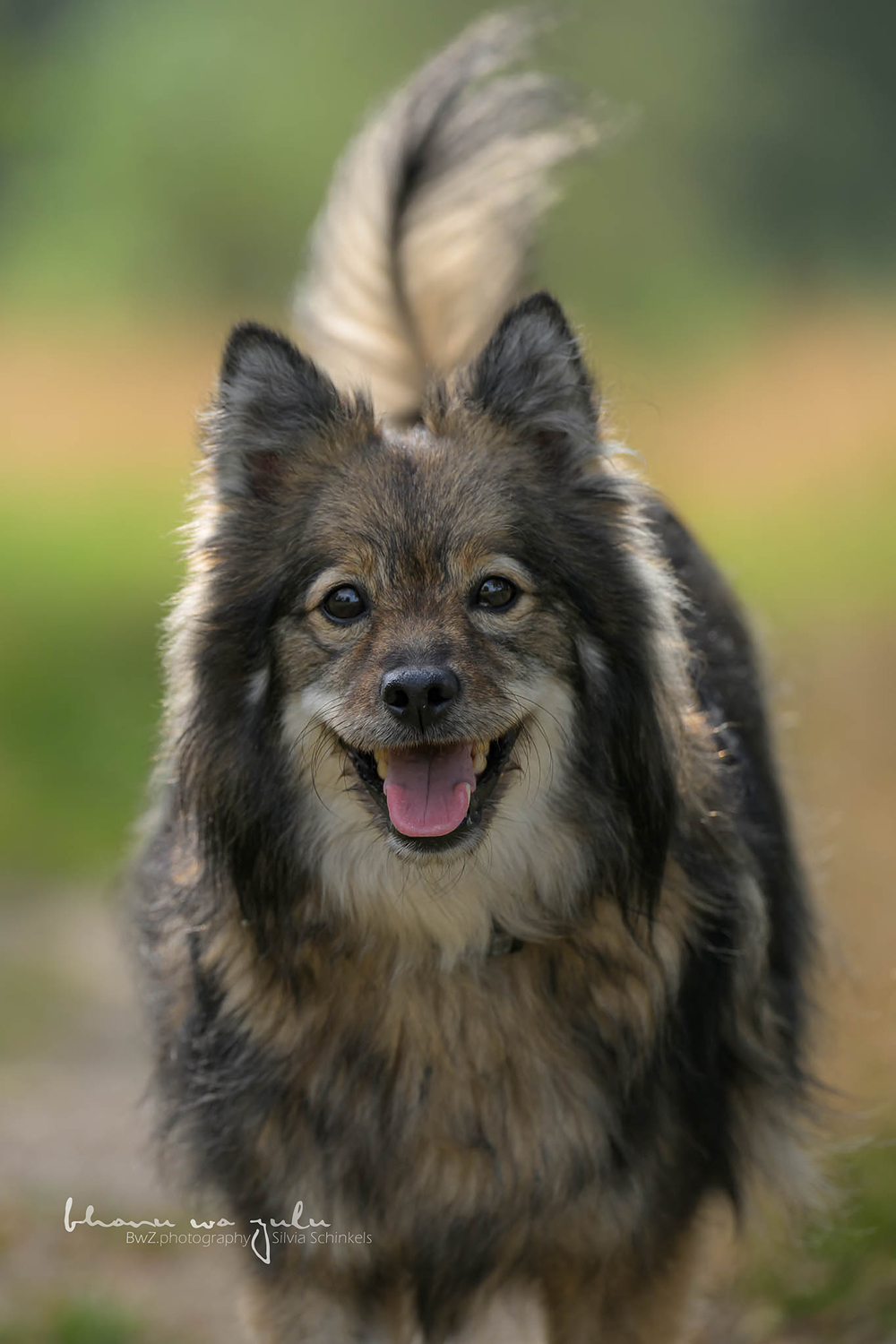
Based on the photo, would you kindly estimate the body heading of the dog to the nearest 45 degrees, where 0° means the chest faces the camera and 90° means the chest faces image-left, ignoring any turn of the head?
approximately 0°
